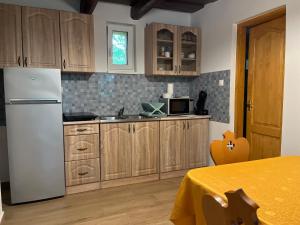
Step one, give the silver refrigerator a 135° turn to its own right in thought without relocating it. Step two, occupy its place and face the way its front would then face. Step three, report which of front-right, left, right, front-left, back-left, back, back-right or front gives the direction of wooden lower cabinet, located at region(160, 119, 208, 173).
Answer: back-right

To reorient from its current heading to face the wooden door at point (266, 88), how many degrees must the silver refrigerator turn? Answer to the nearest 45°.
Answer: approximately 90° to its left

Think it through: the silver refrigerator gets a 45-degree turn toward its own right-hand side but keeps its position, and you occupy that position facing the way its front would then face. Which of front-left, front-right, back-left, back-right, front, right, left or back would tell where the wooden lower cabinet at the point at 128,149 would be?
back-left

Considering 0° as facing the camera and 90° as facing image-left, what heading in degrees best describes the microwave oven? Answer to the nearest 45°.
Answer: approximately 315°

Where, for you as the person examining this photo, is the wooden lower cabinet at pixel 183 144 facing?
facing the viewer and to the right of the viewer

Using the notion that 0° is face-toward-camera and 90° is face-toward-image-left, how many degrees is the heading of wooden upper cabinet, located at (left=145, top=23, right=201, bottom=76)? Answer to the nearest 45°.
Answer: approximately 315°

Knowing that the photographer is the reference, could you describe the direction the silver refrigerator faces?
facing the viewer

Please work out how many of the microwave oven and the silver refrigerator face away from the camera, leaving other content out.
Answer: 0
